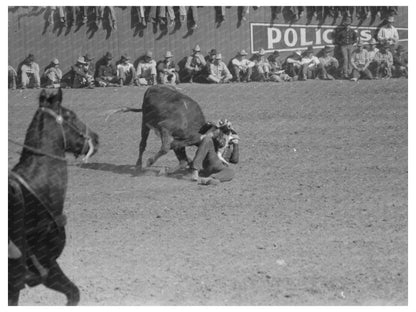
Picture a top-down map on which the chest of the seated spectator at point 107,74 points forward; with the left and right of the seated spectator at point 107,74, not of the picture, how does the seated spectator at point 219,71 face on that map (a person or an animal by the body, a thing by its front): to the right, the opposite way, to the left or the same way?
the same way

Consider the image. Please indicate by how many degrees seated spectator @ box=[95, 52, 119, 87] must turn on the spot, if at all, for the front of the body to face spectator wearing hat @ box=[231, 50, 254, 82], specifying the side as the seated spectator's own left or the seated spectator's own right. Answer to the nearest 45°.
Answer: approximately 90° to the seated spectator's own left

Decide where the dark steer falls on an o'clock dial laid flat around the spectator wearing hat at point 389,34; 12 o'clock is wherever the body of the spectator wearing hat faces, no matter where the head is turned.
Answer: The dark steer is roughly at 2 o'clock from the spectator wearing hat.

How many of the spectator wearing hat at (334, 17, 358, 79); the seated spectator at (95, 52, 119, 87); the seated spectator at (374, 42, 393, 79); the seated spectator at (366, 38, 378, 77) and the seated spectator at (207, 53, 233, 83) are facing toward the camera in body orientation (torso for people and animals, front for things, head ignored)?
5

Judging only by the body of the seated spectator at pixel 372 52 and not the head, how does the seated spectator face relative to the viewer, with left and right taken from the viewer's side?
facing the viewer

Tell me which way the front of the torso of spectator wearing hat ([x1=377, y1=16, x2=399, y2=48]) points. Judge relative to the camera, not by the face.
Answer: toward the camera

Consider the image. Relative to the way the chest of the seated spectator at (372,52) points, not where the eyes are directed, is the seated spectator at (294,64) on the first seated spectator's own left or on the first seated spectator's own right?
on the first seated spectator's own right

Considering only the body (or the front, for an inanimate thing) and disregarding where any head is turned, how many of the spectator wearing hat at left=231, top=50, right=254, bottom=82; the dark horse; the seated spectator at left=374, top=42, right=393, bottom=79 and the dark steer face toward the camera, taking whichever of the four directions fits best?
2

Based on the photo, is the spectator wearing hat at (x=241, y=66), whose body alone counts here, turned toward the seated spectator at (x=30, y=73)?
no

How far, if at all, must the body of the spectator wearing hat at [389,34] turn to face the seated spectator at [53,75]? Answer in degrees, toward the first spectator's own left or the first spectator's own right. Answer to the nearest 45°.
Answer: approximately 45° to the first spectator's own right

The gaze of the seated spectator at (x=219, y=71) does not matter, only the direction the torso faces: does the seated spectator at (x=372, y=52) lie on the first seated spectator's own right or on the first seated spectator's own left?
on the first seated spectator's own left

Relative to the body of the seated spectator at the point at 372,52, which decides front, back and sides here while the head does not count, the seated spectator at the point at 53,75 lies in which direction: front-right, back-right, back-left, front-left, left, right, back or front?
front-right

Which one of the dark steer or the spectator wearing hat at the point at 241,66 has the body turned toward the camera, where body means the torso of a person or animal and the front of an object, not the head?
the spectator wearing hat

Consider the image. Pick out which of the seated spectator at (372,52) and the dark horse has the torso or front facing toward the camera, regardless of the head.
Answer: the seated spectator

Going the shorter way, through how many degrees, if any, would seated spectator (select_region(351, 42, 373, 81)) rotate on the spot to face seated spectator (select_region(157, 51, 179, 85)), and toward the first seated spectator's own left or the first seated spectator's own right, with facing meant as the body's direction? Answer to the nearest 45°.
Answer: approximately 45° to the first seated spectator's own right

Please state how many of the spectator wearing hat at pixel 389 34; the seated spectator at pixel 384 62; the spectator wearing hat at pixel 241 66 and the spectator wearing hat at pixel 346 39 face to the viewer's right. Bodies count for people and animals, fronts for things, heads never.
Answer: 0
